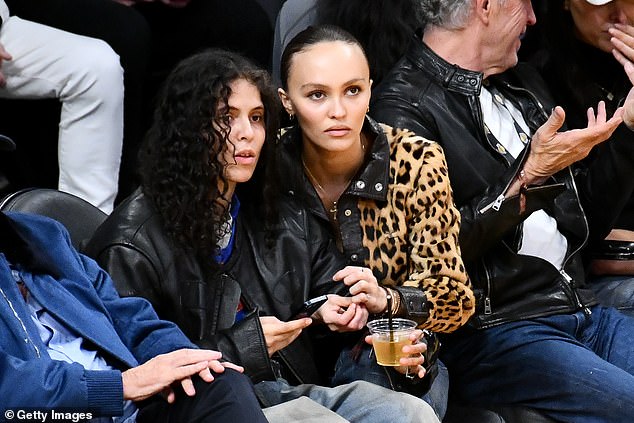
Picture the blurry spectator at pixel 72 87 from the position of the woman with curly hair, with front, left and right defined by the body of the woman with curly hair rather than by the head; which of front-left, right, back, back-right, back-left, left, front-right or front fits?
back

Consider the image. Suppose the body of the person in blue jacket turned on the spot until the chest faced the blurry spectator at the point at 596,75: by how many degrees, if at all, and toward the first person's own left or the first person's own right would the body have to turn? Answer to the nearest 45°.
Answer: approximately 90° to the first person's own left

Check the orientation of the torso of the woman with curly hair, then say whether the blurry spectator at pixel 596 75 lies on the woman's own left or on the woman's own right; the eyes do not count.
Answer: on the woman's own left

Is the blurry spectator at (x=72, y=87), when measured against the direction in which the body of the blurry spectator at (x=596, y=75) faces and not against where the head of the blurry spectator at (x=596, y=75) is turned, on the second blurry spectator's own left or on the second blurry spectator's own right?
on the second blurry spectator's own right

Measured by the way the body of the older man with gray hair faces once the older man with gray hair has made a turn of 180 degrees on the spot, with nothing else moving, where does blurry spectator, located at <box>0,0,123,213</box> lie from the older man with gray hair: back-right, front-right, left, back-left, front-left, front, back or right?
front-left

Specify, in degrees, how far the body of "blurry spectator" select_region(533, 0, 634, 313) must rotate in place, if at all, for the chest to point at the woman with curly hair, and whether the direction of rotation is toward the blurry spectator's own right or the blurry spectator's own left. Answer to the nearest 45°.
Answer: approximately 45° to the blurry spectator's own right

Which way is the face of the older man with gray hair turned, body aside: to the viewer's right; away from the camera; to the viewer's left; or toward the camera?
to the viewer's right

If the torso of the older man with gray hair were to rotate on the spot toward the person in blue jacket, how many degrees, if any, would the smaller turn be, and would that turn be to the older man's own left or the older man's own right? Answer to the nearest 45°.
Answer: approximately 90° to the older man's own right

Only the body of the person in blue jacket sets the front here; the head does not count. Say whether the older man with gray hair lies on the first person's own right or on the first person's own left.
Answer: on the first person's own left

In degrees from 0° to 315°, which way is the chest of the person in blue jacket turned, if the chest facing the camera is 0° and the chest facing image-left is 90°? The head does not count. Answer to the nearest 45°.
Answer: approximately 315°

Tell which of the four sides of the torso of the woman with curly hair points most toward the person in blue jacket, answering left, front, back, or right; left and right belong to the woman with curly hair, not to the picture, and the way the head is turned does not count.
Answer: right

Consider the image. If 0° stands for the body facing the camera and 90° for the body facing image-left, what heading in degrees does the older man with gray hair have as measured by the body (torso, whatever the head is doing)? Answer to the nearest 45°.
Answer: approximately 315°
